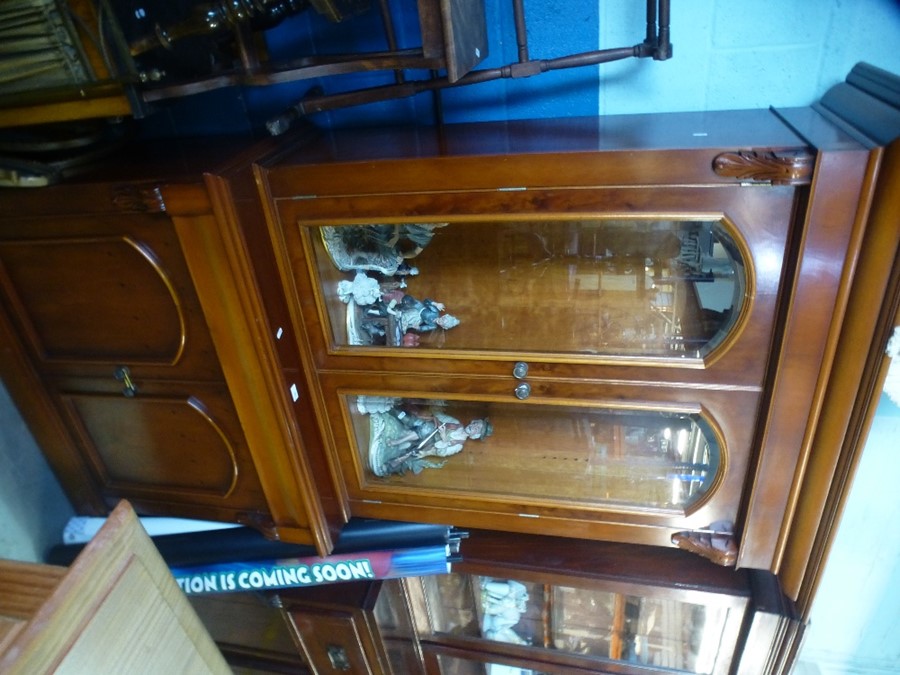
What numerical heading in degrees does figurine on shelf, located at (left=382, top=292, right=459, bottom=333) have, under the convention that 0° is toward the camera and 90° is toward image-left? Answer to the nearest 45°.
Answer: approximately 0°
